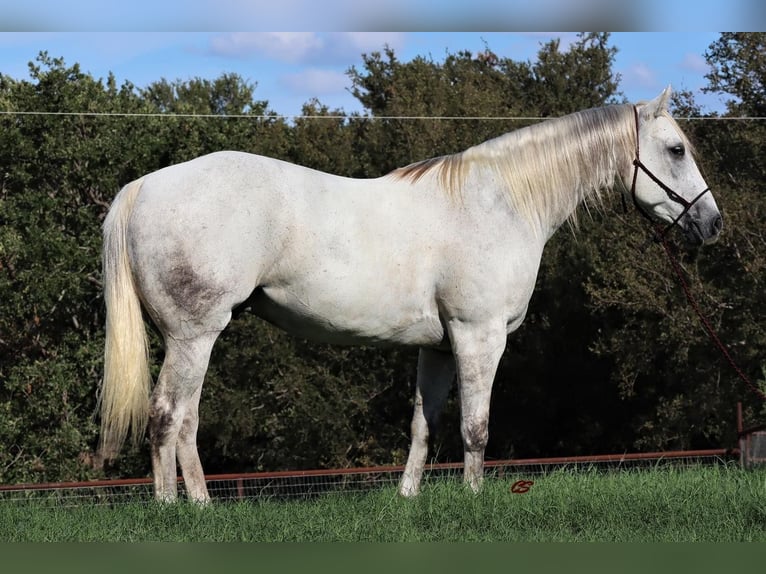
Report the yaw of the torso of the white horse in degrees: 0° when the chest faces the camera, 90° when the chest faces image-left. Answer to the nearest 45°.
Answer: approximately 270°
